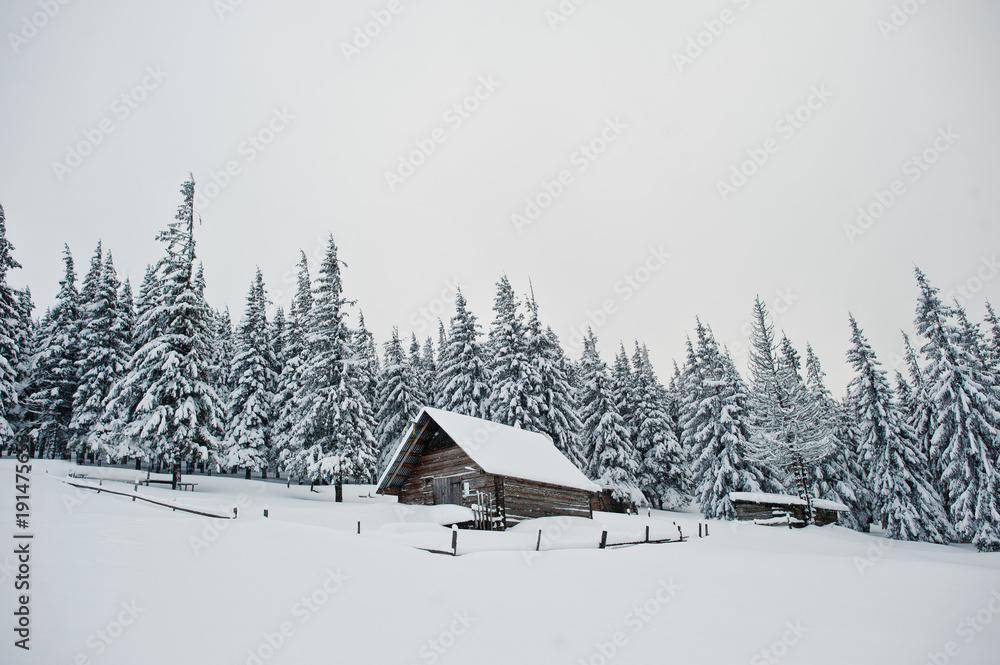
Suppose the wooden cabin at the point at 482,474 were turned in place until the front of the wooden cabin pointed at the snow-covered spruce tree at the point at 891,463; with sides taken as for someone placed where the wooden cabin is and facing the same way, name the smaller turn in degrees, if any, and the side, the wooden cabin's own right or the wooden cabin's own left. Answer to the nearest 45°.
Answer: approximately 135° to the wooden cabin's own left

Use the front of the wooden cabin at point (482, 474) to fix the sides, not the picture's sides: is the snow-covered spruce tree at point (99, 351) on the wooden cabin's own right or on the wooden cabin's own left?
on the wooden cabin's own right

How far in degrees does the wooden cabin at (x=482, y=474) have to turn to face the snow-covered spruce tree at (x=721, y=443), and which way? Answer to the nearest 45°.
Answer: approximately 180°

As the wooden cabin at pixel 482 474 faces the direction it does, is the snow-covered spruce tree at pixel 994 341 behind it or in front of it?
behind

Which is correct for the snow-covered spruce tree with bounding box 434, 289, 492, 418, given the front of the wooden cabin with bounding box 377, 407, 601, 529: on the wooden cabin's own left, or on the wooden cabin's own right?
on the wooden cabin's own right

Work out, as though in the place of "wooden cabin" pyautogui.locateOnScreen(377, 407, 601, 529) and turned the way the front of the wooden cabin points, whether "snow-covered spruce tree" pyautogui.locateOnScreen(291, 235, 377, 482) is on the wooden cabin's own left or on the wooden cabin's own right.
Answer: on the wooden cabin's own right

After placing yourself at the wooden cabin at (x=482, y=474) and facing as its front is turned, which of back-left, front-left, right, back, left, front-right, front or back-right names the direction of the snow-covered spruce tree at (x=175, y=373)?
front-right

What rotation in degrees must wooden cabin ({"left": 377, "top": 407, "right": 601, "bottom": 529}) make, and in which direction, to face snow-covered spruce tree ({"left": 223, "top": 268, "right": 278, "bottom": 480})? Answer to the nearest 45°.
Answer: approximately 90° to its right

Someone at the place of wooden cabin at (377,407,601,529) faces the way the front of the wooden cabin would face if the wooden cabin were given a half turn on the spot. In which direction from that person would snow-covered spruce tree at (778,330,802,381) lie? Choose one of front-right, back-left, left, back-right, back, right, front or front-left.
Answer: front

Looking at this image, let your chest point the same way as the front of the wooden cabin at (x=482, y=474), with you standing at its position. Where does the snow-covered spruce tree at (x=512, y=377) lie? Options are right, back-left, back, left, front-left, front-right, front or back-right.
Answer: back-right

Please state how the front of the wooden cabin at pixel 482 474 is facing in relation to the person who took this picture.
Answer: facing the viewer and to the left of the viewer

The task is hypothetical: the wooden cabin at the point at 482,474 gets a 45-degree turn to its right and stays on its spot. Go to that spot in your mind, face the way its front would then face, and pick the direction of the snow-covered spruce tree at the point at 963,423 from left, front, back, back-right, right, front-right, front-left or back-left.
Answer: back

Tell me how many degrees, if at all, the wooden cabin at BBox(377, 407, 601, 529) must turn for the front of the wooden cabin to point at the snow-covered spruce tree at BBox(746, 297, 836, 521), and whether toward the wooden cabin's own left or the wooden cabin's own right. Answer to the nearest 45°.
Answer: approximately 180°
